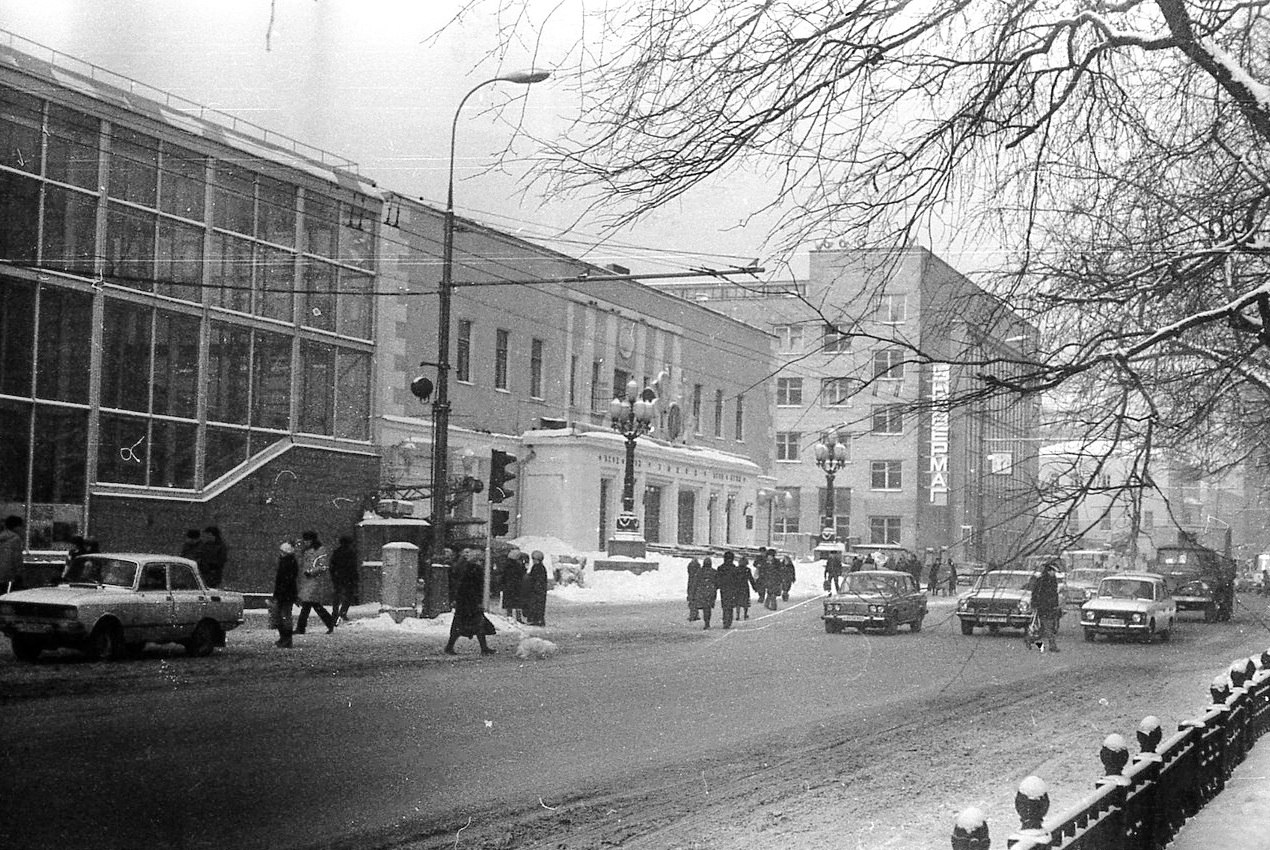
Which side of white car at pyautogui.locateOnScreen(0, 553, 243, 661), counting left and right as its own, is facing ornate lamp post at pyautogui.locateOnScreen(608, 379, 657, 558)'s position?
back

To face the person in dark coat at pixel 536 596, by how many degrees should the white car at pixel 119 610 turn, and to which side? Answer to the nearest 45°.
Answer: approximately 180°

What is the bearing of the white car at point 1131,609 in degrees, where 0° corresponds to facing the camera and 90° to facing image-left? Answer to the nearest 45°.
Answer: approximately 45°

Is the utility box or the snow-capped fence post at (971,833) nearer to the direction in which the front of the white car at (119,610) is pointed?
the snow-capped fence post

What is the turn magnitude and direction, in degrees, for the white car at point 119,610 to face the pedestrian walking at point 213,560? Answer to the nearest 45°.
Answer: approximately 135° to its right
